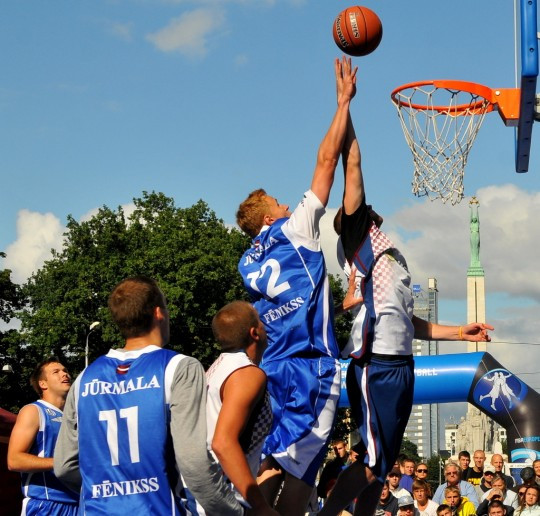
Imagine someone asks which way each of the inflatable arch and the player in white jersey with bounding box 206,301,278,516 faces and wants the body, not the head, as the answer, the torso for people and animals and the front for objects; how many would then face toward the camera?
1

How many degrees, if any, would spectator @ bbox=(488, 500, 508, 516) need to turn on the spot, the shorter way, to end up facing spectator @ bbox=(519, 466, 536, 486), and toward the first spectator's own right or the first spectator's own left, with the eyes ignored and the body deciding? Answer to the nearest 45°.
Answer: approximately 180°

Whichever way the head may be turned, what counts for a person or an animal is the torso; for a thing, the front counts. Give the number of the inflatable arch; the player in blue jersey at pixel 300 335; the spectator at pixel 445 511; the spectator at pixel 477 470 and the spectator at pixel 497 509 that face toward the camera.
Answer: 4

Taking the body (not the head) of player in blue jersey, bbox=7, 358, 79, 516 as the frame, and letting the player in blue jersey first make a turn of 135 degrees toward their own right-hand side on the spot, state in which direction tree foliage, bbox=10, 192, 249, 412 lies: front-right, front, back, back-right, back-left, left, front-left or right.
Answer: right

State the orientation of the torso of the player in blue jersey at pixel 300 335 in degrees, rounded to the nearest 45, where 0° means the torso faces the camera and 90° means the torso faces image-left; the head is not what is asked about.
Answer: approximately 225°

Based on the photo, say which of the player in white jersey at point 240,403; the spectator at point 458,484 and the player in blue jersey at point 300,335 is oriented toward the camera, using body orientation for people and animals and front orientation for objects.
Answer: the spectator

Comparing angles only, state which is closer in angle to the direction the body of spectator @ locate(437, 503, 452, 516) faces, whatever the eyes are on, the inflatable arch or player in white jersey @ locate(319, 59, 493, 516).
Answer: the player in white jersey

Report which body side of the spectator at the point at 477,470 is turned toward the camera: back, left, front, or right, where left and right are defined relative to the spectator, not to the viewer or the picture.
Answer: front

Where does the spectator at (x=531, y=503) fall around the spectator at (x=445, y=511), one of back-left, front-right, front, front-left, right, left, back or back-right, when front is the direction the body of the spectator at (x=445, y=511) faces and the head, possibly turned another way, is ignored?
left

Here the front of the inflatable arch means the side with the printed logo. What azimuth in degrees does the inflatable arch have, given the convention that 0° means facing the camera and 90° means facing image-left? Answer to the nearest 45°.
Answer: approximately 0°

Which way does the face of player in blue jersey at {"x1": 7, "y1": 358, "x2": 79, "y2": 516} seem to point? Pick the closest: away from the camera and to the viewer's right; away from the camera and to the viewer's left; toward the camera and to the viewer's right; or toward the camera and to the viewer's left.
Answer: toward the camera and to the viewer's right

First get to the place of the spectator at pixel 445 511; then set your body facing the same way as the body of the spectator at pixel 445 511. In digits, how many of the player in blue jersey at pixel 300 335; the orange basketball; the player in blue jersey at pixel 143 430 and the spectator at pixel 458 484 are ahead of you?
3

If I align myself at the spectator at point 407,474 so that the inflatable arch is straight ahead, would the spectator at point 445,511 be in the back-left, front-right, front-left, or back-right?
back-right

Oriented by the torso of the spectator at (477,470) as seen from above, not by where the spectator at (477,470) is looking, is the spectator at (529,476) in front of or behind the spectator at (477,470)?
in front

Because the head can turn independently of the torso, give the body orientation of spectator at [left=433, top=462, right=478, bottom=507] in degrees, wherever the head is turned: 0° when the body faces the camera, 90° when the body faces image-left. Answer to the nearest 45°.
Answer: approximately 0°

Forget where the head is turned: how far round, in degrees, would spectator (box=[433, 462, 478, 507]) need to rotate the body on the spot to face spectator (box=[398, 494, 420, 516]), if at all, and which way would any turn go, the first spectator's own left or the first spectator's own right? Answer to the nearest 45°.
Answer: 0° — they already face them
